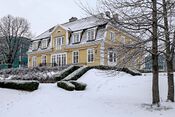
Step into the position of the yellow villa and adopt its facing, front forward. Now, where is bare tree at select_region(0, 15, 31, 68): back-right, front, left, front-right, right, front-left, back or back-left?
right

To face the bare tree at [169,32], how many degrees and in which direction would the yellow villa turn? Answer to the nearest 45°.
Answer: approximately 45° to its left

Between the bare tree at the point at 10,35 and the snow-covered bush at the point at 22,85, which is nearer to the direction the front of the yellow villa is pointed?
the snow-covered bush

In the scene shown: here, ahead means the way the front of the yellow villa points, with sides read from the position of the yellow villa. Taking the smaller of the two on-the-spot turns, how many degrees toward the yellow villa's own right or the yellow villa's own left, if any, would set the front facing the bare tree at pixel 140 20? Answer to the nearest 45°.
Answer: approximately 45° to the yellow villa's own left

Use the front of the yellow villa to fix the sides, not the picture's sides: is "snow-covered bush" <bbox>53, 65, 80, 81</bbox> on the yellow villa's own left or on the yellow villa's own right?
on the yellow villa's own left

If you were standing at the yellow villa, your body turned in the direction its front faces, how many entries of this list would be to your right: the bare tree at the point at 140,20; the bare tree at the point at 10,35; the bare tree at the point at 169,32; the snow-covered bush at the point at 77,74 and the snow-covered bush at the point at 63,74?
1

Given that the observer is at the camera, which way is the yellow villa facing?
facing the viewer and to the left of the viewer

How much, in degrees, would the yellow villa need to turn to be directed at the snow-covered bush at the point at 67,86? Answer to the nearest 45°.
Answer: approximately 45° to its left

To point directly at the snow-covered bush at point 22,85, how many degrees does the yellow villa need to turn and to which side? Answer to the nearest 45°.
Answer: approximately 45° to its left

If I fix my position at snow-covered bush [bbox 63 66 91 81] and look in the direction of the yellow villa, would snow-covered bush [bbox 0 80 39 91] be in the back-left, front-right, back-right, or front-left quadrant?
back-left
